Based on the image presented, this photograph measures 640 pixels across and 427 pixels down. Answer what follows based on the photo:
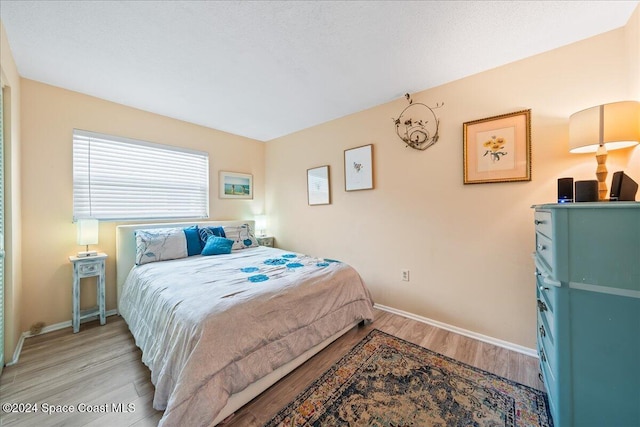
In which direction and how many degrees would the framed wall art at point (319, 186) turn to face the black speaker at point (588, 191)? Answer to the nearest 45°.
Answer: approximately 90° to its left

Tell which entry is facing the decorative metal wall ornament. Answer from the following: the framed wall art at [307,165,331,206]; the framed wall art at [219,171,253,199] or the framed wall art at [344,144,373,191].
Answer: the framed wall art at [219,171,253,199]

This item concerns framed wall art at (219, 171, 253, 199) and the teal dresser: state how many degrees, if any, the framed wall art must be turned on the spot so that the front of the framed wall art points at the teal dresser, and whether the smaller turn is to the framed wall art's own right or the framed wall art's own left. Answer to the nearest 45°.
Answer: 0° — it already faces it

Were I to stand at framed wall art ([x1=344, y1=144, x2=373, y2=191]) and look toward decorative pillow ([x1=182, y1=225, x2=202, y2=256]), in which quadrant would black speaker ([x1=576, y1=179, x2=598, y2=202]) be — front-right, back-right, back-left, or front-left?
back-left

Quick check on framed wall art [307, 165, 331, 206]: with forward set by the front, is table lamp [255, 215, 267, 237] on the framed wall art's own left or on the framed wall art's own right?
on the framed wall art's own right

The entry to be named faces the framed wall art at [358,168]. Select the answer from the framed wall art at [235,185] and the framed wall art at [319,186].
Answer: the framed wall art at [235,185]

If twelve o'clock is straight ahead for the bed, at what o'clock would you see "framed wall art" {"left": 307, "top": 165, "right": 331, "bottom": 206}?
The framed wall art is roughly at 9 o'clock from the bed.

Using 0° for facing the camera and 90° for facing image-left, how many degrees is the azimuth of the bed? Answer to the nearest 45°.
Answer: approximately 315°

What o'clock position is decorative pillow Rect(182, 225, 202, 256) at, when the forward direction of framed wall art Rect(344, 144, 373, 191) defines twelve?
The decorative pillow is roughly at 1 o'clock from the framed wall art.

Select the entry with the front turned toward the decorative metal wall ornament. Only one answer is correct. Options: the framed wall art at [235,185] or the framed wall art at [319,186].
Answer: the framed wall art at [235,185]

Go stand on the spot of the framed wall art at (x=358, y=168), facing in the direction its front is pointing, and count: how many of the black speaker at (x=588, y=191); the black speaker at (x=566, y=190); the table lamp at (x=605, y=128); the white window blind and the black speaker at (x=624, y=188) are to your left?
4

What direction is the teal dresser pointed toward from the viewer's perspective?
to the viewer's left
